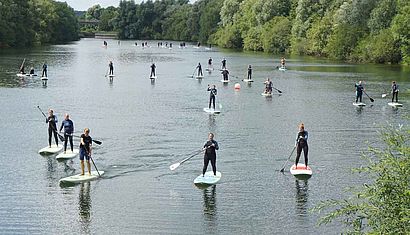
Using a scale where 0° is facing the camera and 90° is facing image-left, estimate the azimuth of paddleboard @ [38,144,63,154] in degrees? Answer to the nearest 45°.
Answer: approximately 45°

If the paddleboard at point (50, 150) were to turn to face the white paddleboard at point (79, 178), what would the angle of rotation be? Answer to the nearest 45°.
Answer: approximately 45° to its left

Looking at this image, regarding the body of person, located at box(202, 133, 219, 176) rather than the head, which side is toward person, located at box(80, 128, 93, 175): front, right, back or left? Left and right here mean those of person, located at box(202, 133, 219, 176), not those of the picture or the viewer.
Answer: right

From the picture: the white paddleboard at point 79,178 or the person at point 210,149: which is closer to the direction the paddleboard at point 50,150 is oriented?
the white paddleboard

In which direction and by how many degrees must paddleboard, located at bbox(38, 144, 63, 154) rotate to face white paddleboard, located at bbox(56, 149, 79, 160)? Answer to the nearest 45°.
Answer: approximately 90° to its left

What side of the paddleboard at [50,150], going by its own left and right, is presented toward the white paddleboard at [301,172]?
left

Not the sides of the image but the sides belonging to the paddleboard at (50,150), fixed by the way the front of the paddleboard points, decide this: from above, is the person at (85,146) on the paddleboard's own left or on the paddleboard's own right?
on the paddleboard's own left

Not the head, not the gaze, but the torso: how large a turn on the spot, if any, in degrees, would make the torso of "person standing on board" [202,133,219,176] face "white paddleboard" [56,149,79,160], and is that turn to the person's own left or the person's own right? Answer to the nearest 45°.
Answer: approximately 135° to the person's own right
